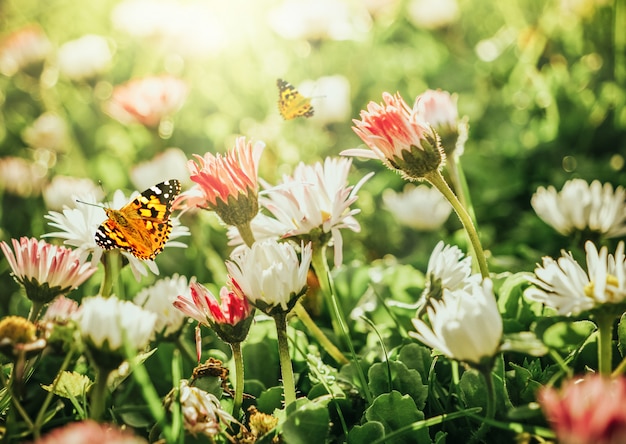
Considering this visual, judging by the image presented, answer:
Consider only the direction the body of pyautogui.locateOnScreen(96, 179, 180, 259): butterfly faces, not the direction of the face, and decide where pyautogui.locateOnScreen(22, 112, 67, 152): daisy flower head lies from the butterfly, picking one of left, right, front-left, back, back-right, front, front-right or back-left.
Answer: front-right

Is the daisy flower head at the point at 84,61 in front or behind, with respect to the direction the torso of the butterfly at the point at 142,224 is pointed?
in front

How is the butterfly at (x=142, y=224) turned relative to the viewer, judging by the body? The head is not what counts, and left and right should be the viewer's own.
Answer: facing away from the viewer and to the left of the viewer
